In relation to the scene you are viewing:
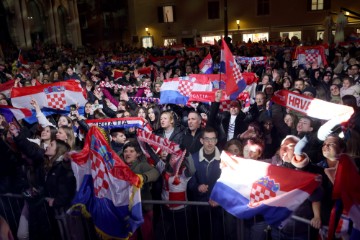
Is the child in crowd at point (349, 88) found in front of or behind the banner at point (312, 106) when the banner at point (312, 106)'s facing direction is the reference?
behind

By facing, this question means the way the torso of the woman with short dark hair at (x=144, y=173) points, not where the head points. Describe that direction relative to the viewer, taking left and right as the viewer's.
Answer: facing the viewer and to the left of the viewer

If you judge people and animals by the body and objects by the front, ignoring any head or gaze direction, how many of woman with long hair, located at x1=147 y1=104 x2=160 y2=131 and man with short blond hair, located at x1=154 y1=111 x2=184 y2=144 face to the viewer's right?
0

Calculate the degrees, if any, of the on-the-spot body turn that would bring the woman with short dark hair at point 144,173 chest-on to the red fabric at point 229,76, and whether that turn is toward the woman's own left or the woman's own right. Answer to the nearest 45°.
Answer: approximately 180°

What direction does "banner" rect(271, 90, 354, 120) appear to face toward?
toward the camera

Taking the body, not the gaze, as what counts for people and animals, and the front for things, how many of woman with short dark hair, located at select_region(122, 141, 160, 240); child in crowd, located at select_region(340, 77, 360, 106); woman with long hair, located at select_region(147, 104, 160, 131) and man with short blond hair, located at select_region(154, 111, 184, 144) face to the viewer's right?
0

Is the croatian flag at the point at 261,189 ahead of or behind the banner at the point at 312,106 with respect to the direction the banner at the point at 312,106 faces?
ahead

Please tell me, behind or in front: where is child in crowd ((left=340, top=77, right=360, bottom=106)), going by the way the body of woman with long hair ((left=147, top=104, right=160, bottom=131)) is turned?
behind

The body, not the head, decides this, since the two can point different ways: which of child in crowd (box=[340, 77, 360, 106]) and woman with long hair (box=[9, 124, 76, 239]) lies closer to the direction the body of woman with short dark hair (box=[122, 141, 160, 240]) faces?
the woman with long hair

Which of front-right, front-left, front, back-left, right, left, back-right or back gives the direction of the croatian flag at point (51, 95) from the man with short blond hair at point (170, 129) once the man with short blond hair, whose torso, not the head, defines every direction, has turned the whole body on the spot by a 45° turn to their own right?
front-right

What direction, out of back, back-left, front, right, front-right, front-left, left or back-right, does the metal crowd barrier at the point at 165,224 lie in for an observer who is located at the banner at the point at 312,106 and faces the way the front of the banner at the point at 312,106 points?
front-right

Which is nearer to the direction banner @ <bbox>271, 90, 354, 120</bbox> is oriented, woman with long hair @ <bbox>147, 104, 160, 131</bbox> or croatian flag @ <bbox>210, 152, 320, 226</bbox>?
the croatian flag

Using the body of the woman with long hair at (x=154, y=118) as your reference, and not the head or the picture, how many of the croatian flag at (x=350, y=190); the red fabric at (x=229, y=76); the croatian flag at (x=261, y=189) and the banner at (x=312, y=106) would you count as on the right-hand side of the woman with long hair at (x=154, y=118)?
0

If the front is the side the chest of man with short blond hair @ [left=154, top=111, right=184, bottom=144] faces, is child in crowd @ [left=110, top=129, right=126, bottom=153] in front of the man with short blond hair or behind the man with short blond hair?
in front
